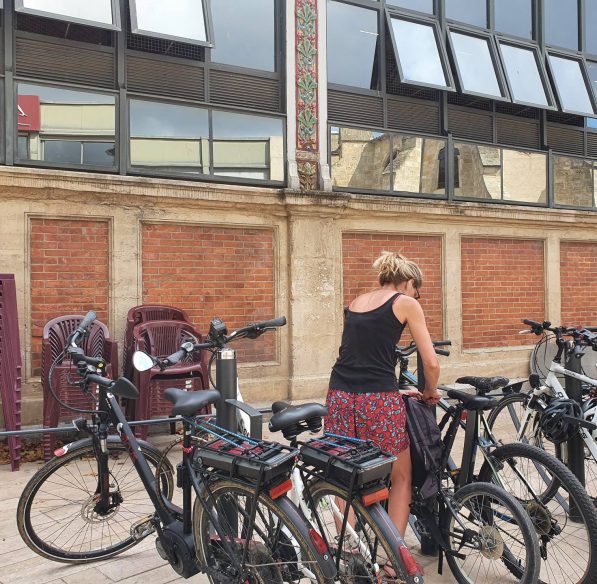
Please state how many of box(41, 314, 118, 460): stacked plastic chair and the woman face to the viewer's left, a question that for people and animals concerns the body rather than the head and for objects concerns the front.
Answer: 0

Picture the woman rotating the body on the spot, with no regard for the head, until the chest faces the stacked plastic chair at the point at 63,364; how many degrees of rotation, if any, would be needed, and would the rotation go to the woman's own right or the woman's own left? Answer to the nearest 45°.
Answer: approximately 90° to the woman's own left

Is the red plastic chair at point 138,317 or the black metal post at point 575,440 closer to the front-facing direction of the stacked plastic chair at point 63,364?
the black metal post

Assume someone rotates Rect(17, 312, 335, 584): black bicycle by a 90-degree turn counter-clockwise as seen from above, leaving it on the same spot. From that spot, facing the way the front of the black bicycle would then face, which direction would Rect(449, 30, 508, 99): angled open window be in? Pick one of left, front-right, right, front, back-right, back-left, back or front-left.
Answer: back

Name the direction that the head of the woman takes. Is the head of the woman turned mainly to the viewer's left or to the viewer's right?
to the viewer's right

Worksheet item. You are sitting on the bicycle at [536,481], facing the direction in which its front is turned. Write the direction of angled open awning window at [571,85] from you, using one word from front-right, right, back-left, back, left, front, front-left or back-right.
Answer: front-right

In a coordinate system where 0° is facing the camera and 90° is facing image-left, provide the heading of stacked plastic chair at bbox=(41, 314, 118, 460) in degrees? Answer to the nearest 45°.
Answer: approximately 315°

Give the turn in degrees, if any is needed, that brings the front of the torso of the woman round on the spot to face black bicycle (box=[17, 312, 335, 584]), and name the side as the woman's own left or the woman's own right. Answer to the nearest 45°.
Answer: approximately 180°

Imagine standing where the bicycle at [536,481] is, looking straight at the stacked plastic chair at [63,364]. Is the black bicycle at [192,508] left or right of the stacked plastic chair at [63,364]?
left

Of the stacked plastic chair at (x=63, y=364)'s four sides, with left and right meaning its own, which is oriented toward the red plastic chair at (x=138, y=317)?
left

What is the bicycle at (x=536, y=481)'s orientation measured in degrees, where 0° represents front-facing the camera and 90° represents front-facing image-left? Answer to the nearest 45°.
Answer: approximately 135°

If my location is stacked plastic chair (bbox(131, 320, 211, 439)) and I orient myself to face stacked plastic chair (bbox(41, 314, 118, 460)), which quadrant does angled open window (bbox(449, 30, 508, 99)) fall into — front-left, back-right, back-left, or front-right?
back-right

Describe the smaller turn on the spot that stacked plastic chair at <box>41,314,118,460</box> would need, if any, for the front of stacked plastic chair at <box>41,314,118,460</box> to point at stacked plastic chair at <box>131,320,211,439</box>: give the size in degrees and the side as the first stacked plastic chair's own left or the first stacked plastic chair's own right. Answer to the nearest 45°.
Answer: approximately 45° to the first stacked plastic chair's own left

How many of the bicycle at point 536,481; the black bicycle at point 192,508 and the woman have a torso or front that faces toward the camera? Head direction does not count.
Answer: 0
